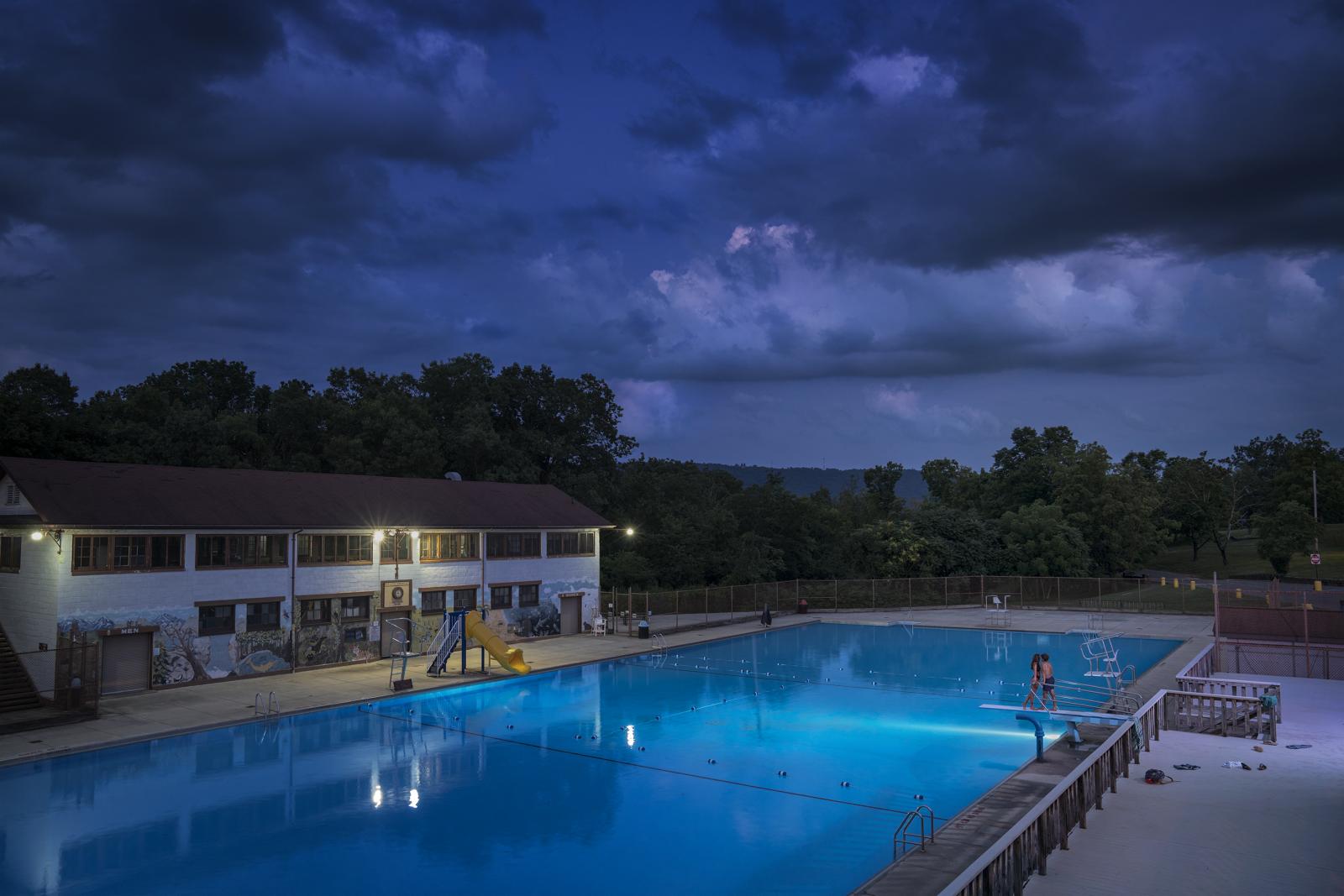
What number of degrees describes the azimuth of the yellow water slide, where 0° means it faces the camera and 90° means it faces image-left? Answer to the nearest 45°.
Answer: approximately 315°

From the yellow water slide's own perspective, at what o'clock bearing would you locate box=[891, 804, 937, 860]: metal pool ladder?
The metal pool ladder is roughly at 1 o'clock from the yellow water slide.

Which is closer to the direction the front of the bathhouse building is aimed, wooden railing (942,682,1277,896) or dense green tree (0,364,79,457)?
the wooden railing

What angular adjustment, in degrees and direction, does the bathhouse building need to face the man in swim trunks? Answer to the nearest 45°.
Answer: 0° — it already faces them

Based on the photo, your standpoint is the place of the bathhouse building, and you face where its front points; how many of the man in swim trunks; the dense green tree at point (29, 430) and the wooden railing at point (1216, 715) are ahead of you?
2

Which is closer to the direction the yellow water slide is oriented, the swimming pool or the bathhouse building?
the swimming pool

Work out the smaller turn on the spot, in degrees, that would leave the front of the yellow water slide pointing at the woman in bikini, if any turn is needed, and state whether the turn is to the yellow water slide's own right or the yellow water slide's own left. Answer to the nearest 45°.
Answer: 0° — it already faces them

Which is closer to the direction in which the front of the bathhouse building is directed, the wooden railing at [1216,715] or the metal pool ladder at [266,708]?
the wooden railing

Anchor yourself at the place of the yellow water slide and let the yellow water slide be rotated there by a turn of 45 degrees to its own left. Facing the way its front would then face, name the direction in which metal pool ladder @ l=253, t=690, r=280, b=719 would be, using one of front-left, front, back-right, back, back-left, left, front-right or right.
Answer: back-right
